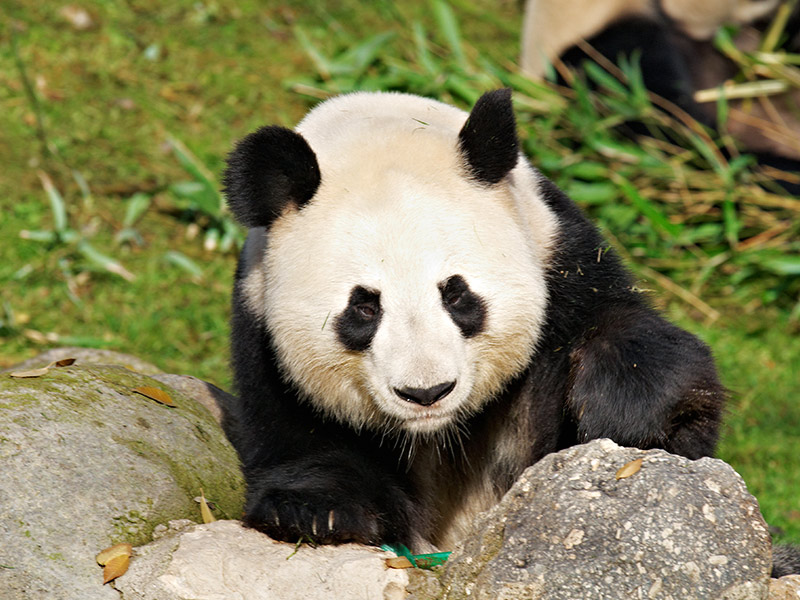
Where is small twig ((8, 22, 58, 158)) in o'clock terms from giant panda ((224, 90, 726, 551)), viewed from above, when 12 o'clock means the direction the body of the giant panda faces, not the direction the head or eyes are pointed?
The small twig is roughly at 5 o'clock from the giant panda.

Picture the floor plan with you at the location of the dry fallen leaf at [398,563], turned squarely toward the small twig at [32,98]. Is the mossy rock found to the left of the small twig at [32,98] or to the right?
left

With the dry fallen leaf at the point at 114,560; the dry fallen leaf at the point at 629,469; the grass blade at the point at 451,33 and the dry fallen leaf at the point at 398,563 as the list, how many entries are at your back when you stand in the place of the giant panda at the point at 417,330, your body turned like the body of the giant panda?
1

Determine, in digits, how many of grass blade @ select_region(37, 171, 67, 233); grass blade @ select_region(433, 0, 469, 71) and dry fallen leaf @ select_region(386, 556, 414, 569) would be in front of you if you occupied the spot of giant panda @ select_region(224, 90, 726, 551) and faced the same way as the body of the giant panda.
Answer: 1

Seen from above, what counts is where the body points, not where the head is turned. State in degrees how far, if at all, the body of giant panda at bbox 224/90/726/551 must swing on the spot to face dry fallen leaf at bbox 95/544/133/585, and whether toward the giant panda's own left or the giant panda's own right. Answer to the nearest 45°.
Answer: approximately 45° to the giant panda's own right

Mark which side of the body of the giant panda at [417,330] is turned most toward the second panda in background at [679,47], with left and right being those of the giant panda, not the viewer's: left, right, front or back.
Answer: back

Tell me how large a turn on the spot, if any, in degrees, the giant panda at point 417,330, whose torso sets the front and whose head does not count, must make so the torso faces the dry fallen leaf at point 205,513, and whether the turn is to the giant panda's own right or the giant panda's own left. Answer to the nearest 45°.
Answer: approximately 45° to the giant panda's own right

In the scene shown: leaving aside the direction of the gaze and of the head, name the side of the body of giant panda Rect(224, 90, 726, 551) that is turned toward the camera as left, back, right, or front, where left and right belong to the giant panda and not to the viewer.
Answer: front

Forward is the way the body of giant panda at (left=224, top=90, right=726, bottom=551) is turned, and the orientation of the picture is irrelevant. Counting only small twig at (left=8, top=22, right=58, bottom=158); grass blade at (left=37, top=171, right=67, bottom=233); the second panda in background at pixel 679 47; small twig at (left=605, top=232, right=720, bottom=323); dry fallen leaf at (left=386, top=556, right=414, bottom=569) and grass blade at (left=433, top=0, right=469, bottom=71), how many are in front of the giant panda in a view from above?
1

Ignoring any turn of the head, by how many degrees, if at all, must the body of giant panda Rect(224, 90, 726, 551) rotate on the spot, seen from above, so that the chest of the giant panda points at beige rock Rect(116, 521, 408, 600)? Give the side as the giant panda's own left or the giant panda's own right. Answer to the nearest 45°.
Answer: approximately 45° to the giant panda's own right

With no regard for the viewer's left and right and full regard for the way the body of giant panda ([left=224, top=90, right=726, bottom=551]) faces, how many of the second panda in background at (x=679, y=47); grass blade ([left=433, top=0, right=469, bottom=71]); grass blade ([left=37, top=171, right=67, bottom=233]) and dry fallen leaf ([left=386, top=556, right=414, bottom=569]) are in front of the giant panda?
1

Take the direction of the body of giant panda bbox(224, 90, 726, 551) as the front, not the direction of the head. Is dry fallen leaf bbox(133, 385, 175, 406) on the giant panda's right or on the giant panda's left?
on the giant panda's right

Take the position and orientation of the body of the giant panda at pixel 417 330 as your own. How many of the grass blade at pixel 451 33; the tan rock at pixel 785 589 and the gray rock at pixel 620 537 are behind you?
1

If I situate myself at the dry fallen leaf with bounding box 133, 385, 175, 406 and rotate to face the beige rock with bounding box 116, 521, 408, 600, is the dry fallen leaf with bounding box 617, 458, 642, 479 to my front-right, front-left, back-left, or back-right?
front-left

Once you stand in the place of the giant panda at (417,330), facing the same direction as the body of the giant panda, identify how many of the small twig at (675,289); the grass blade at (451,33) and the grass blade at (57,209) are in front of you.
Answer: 0
